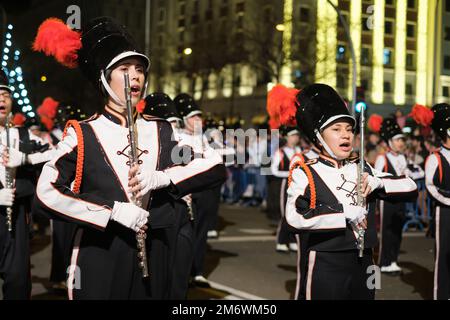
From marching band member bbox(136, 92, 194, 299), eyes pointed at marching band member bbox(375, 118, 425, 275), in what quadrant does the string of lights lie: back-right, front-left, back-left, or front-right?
back-left

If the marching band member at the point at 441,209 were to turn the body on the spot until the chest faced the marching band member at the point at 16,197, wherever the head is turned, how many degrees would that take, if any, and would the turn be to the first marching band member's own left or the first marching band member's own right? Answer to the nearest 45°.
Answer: approximately 90° to the first marching band member's own right

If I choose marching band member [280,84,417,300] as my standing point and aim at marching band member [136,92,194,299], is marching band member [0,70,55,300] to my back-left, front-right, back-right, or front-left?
front-left

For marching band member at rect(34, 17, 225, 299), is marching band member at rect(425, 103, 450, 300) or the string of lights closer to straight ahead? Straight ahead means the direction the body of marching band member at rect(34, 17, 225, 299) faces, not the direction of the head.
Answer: the marching band member

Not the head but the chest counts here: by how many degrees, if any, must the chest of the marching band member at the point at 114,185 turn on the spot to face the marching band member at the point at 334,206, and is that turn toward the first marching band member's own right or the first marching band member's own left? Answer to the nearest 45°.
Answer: approximately 90° to the first marching band member's own left

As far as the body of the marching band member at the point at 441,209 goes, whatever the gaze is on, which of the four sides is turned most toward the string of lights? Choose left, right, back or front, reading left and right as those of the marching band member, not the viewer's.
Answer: right

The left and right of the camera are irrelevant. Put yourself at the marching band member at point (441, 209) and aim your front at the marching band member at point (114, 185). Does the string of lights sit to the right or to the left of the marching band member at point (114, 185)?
right

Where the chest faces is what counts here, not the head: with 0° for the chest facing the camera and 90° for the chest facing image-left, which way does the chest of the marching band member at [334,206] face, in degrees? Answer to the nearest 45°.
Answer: approximately 315°

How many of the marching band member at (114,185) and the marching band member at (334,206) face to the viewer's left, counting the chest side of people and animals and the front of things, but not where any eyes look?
0
